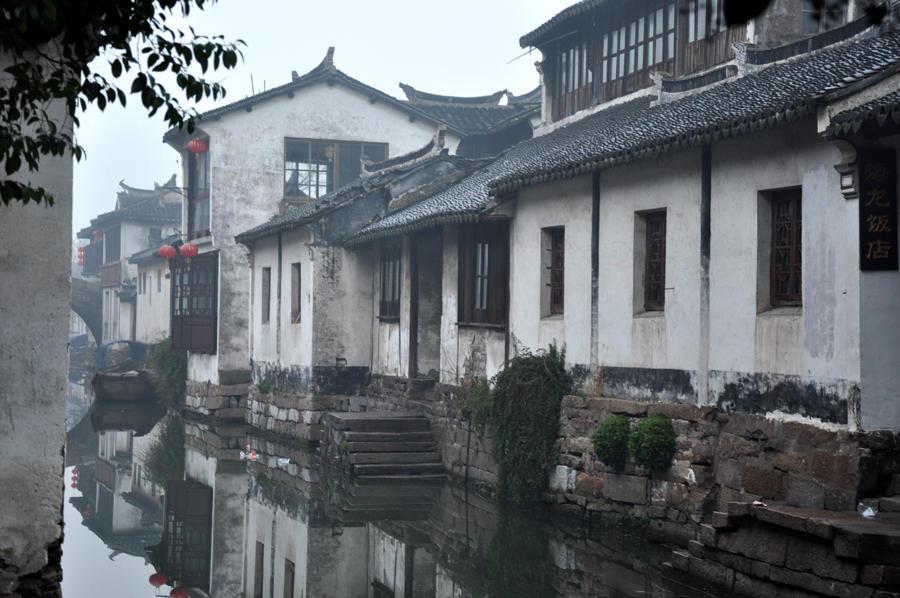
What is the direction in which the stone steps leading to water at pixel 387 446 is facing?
toward the camera

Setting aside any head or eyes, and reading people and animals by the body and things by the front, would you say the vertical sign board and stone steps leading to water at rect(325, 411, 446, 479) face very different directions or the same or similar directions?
same or similar directions

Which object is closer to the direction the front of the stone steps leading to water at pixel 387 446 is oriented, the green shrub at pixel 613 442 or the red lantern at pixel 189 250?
the green shrub

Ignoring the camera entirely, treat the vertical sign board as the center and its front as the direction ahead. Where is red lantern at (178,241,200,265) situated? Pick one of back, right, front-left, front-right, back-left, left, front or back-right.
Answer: back-right

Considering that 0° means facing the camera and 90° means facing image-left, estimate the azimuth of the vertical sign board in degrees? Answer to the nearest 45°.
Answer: approximately 0°

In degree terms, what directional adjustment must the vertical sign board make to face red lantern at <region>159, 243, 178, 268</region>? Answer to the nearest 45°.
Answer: approximately 135° to its right

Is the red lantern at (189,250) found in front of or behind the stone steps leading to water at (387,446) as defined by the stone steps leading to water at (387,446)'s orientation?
behind

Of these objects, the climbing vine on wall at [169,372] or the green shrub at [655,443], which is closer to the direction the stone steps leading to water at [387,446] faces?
the green shrub

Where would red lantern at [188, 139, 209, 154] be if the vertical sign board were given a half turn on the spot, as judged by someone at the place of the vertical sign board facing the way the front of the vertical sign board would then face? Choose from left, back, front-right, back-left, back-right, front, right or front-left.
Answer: front-left

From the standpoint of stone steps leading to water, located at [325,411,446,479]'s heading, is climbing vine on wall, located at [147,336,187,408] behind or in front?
behind

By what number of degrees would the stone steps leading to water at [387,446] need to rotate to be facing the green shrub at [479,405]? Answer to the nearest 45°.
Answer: approximately 45° to its left

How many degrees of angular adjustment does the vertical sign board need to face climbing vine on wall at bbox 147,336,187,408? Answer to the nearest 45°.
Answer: approximately 135° to its right
